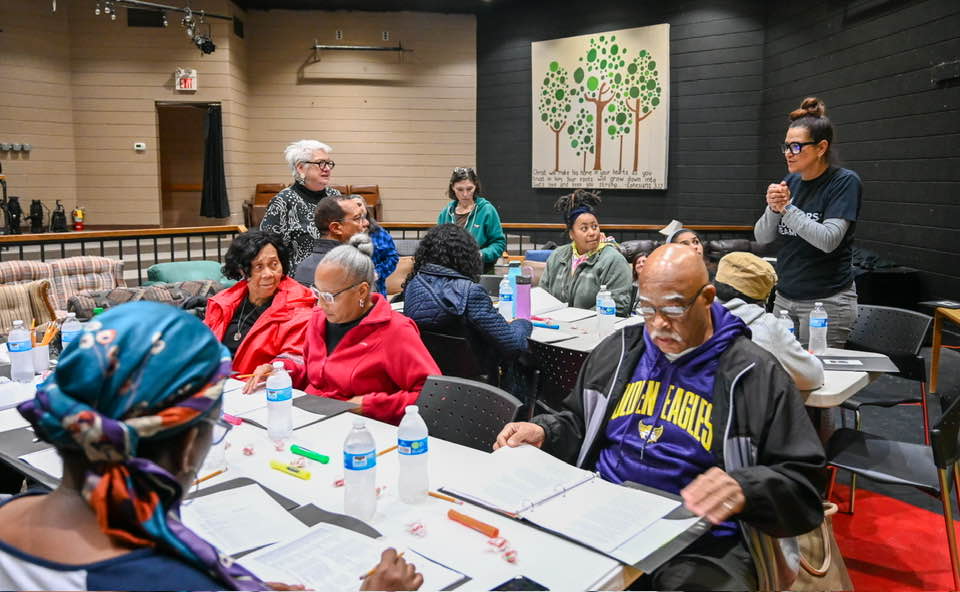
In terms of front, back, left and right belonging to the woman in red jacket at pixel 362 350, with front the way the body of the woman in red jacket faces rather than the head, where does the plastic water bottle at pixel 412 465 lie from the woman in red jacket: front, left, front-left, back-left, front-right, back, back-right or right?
front-left

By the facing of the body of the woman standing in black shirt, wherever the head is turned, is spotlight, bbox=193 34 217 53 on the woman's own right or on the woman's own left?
on the woman's own right

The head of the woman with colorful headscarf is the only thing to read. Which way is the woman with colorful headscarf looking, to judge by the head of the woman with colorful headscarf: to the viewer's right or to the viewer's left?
to the viewer's right

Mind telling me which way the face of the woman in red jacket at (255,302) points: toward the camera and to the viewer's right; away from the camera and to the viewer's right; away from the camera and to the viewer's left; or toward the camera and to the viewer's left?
toward the camera and to the viewer's right

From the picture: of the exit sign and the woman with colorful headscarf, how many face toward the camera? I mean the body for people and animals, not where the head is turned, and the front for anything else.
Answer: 1

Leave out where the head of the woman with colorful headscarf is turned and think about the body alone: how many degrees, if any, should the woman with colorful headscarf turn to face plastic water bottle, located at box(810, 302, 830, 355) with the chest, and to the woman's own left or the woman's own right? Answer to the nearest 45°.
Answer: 0° — they already face it

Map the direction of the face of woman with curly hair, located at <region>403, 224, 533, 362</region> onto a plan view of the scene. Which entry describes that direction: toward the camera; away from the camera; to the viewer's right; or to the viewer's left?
away from the camera

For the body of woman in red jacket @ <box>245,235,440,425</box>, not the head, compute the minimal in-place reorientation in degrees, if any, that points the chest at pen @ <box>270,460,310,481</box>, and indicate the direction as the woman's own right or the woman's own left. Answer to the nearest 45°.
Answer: approximately 45° to the woman's own left

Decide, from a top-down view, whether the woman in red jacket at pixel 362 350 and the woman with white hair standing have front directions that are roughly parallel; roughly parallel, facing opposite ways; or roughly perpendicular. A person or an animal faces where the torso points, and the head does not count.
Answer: roughly perpendicular

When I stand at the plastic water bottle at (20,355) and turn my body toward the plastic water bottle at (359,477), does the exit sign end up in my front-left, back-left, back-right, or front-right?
back-left

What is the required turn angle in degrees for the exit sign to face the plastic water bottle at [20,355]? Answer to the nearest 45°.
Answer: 0° — it already faces it

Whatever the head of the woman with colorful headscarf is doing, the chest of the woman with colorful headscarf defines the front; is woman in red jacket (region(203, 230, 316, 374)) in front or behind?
in front

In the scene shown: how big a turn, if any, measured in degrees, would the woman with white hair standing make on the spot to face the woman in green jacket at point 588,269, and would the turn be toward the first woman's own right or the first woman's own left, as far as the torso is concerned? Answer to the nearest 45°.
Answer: approximately 45° to the first woman's own left
